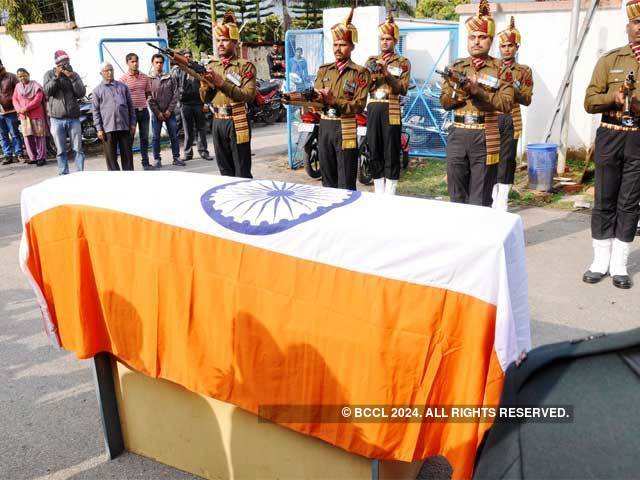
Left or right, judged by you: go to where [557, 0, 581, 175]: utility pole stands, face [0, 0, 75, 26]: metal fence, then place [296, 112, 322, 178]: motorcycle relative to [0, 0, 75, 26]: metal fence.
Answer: left

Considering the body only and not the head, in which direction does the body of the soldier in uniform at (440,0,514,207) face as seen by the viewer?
toward the camera

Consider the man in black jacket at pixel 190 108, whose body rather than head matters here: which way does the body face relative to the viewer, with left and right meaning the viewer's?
facing the viewer

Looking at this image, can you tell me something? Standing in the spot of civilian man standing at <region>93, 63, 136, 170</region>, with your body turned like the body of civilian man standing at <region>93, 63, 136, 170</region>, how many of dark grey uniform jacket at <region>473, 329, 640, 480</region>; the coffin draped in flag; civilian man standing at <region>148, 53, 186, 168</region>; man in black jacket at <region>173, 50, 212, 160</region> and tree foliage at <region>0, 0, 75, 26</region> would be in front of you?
2

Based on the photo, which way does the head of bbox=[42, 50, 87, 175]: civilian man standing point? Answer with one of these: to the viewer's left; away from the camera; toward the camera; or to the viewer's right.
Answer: toward the camera

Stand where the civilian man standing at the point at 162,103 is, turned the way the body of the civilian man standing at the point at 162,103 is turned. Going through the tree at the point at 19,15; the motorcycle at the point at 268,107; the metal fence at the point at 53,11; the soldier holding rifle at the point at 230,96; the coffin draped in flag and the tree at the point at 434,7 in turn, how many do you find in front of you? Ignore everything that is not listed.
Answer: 2

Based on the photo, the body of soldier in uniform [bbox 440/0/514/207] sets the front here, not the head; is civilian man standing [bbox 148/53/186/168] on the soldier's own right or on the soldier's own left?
on the soldier's own right

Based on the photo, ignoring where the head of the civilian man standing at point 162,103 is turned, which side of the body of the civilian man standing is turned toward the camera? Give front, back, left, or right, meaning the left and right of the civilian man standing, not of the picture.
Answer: front

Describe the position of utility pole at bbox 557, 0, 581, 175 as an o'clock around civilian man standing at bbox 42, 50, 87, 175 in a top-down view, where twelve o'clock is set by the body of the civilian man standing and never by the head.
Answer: The utility pole is roughly at 10 o'clock from the civilian man standing.

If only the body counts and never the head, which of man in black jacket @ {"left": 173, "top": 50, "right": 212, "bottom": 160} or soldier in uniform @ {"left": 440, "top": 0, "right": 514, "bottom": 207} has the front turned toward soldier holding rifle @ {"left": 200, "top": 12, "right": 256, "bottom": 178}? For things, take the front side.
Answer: the man in black jacket

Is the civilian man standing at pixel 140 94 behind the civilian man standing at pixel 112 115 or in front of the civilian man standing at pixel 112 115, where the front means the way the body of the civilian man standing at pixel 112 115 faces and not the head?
behind

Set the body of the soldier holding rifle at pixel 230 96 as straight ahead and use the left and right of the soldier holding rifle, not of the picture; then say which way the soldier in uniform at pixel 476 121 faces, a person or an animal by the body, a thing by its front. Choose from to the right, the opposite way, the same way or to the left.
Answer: the same way

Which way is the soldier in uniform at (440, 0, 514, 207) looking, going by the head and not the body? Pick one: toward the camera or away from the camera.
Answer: toward the camera
